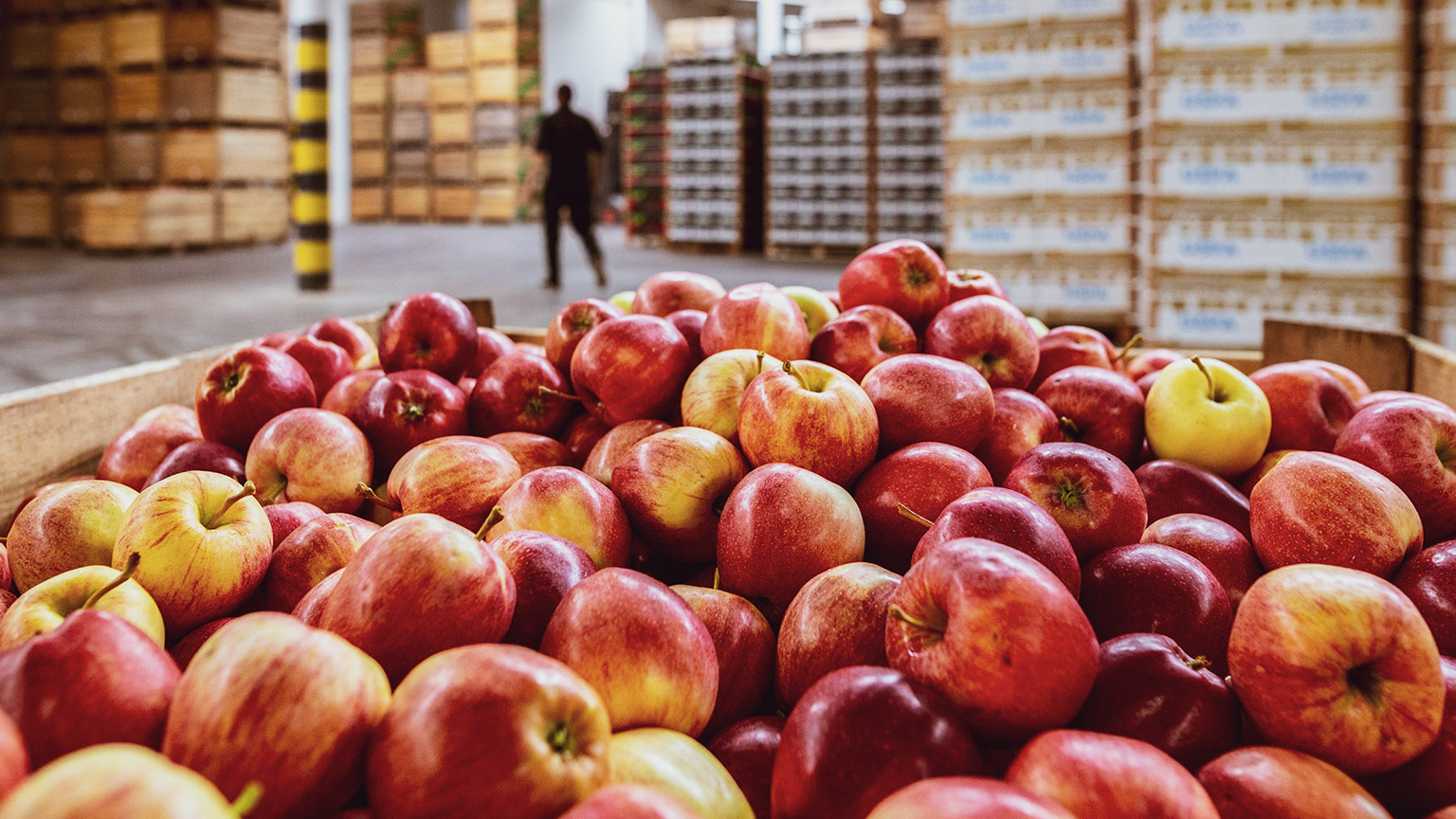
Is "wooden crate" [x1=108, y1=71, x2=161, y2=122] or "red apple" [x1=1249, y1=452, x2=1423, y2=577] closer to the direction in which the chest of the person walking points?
the wooden crate

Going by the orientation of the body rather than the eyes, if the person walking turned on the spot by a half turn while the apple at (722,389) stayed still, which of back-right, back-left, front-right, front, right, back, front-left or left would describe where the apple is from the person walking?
front

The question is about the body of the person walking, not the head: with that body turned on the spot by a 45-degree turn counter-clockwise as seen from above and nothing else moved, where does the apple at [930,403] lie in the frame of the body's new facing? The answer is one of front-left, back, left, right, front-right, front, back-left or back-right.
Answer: back-left

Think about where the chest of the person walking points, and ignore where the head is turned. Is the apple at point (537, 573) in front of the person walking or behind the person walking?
behind

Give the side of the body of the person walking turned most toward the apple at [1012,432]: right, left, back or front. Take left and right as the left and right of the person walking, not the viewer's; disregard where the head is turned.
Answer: back

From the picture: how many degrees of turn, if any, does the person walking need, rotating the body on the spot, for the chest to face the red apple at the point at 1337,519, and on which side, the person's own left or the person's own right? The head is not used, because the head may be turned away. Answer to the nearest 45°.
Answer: approximately 180°

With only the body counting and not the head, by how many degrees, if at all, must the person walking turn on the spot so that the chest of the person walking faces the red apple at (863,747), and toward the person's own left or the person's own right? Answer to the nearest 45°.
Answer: approximately 180°

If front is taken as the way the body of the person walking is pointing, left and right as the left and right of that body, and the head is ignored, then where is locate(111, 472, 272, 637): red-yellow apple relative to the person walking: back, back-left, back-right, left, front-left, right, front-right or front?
back

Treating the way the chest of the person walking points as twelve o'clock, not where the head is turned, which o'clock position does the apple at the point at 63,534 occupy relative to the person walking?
The apple is roughly at 6 o'clock from the person walking.

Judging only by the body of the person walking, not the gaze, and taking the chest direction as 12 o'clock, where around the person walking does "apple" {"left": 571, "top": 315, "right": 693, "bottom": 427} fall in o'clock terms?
The apple is roughly at 6 o'clock from the person walking.

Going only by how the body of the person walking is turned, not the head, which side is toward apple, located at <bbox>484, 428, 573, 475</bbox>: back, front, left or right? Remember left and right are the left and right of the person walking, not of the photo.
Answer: back

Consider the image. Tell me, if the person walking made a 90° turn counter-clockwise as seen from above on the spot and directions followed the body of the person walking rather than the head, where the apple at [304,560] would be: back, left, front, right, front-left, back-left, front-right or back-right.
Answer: left

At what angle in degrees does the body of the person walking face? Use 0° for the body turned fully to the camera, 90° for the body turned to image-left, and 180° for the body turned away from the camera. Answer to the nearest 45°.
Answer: approximately 180°

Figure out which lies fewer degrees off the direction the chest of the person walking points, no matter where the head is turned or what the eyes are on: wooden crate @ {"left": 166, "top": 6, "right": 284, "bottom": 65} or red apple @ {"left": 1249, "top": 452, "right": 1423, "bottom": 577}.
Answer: the wooden crate

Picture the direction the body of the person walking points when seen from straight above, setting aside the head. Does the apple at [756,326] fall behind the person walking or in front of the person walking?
behind
